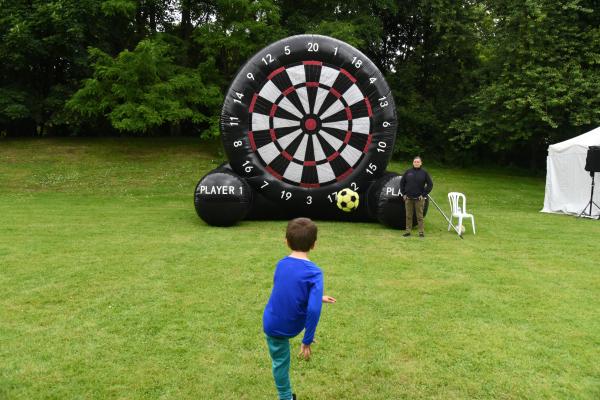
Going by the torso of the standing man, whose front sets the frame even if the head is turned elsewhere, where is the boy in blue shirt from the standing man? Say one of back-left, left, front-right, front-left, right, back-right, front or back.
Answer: front

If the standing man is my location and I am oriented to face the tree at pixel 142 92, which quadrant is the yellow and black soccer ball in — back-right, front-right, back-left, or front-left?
front-left

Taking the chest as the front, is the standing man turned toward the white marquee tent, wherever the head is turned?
no

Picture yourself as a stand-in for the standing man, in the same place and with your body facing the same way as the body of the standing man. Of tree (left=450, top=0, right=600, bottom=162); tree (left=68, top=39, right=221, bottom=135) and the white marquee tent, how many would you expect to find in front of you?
0

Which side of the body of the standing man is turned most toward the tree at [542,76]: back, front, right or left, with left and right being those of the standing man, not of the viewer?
back

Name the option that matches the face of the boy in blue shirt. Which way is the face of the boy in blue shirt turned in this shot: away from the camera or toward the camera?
away from the camera

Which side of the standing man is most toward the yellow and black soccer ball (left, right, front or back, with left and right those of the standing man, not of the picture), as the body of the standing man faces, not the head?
right

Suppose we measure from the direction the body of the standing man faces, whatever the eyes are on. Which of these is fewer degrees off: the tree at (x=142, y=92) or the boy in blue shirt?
the boy in blue shirt

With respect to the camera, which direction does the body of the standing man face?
toward the camera

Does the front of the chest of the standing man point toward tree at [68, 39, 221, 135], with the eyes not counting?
no

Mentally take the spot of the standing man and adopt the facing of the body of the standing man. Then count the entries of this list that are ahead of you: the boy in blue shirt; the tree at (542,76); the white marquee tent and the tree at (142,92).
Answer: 1
